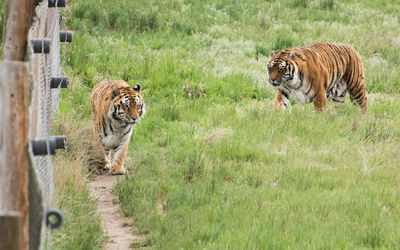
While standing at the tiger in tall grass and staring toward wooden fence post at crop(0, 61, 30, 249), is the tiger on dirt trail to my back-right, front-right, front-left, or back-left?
front-right

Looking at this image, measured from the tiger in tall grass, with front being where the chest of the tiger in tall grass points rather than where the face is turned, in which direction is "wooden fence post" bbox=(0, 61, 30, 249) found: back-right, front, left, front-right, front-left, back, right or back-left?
front-left

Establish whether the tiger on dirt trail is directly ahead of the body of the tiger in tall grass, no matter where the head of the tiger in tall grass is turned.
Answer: yes

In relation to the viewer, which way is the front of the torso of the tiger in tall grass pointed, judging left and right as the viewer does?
facing the viewer and to the left of the viewer

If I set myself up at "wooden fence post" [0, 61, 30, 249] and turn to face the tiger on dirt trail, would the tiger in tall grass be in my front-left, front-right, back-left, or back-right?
front-right
